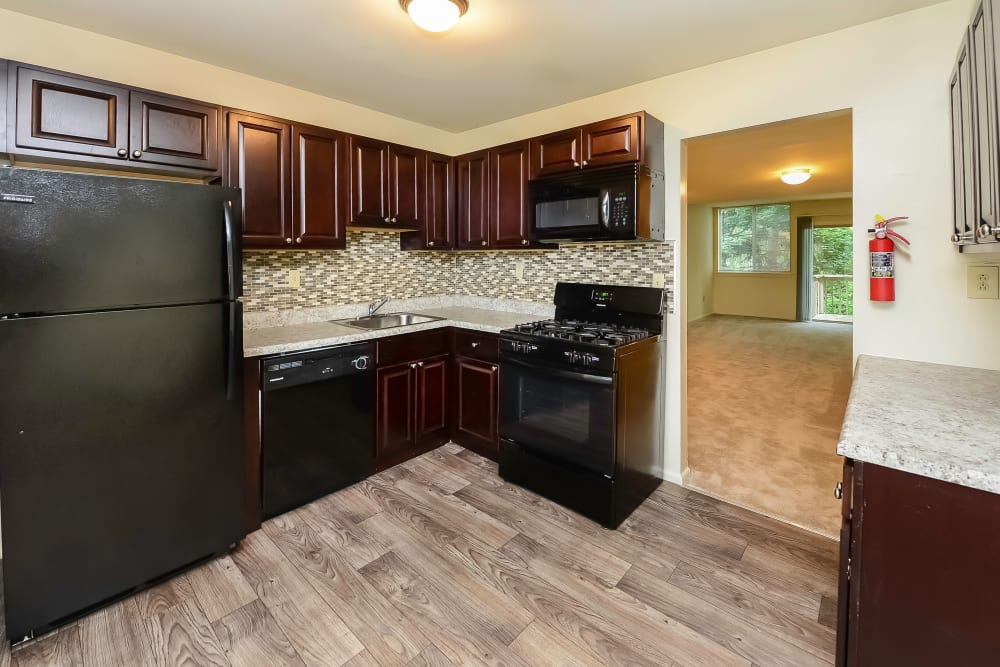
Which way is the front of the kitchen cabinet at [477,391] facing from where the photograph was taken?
facing the viewer and to the left of the viewer

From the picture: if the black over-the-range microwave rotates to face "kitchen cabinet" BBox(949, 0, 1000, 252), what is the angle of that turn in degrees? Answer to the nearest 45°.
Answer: approximately 90° to its left

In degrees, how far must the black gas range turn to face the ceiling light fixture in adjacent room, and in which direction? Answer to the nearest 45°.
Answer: approximately 180°

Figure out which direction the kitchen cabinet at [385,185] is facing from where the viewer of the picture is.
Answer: facing the viewer and to the right of the viewer

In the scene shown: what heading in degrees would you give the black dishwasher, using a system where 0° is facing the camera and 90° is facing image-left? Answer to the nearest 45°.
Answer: approximately 315°

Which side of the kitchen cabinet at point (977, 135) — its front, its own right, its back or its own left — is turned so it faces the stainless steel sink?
front

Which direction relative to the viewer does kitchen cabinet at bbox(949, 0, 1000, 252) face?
to the viewer's left

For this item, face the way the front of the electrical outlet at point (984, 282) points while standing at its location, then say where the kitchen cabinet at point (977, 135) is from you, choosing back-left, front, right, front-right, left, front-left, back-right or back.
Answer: front

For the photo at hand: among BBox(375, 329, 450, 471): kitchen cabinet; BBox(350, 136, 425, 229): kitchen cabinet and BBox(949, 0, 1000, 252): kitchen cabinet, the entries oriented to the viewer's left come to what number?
1

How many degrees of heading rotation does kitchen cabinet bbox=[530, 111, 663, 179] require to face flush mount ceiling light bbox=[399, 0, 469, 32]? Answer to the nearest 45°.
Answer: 0° — it already faces it
